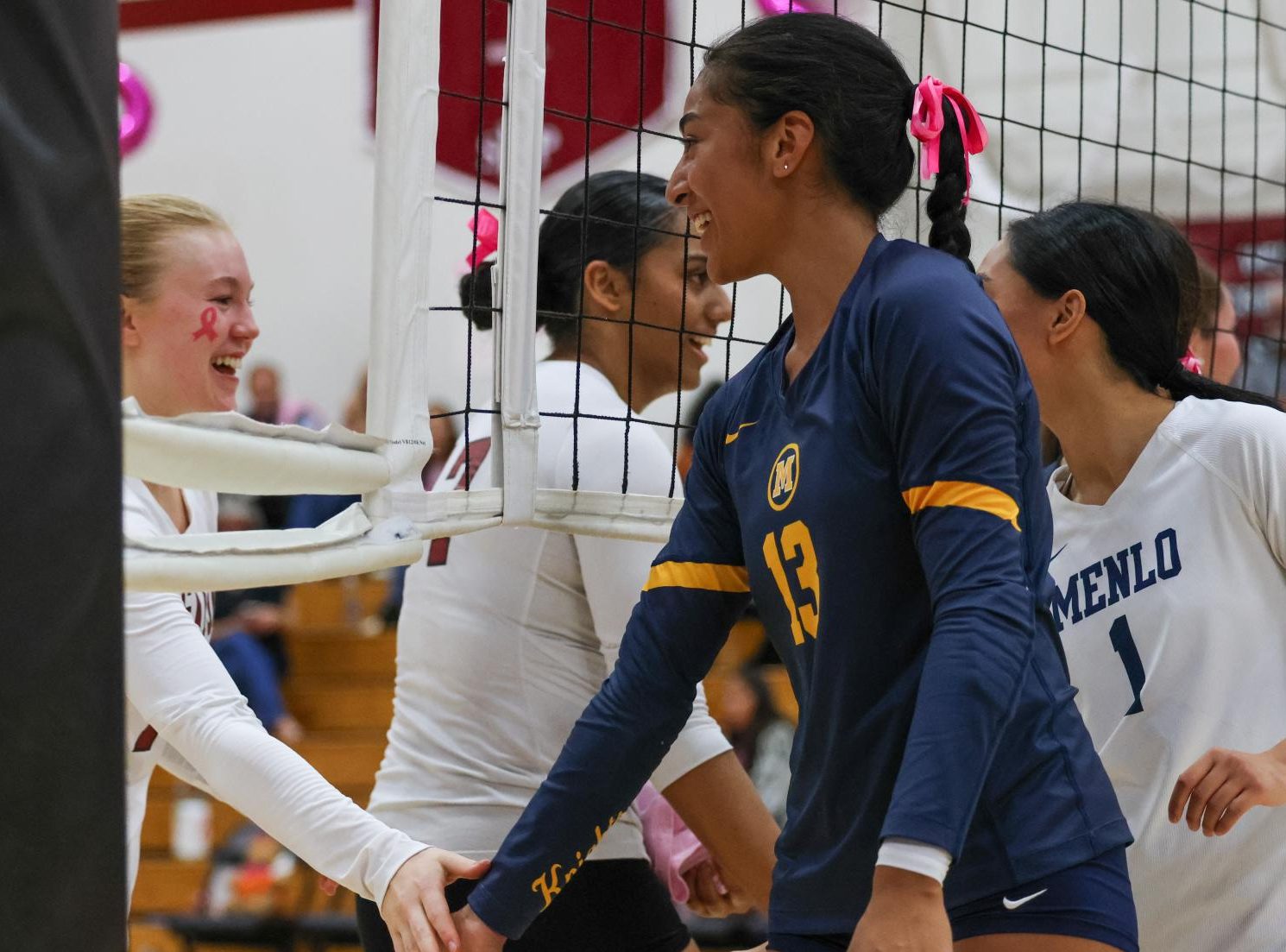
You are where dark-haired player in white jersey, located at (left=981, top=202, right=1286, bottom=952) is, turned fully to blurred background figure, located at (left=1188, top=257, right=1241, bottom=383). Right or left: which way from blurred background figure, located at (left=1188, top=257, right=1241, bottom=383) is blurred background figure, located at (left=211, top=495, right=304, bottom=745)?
left

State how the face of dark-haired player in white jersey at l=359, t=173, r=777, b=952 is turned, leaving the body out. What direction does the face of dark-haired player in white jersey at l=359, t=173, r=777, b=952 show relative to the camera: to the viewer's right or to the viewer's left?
to the viewer's right

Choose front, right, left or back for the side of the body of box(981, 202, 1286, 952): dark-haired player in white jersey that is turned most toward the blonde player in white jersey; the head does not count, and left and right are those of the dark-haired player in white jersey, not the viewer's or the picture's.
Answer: front

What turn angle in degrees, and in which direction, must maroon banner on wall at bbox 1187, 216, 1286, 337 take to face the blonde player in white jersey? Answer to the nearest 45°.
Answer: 0° — it already faces them

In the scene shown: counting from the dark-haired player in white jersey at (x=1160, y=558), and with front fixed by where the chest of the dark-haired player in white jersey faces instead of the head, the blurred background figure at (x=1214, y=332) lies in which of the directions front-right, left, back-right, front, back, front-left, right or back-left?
back-right

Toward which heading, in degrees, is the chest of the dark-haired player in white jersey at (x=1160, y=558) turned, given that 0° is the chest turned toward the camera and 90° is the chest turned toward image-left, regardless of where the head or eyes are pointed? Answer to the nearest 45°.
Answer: approximately 45°

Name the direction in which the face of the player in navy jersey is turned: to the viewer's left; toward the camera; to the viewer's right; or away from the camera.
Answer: to the viewer's left

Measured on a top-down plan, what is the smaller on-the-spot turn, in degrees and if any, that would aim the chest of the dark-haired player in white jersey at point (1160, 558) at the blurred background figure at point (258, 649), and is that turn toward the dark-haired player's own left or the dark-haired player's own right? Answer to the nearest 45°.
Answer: approximately 90° to the dark-haired player's own right

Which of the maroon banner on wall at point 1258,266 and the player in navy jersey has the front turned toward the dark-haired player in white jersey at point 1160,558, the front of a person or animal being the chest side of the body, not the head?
the maroon banner on wall

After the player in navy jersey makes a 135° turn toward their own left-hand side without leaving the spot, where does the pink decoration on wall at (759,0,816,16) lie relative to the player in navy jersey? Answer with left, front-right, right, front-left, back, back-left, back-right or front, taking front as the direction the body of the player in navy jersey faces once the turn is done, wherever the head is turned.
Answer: left

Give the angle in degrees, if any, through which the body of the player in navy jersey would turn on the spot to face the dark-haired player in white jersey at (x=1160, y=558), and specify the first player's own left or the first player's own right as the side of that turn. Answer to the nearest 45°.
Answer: approximately 180°

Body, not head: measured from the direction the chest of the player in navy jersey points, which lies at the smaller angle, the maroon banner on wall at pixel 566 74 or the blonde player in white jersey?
the blonde player in white jersey

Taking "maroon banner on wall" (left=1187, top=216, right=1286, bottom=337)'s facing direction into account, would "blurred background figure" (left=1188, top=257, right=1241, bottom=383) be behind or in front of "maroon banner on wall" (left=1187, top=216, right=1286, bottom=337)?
in front

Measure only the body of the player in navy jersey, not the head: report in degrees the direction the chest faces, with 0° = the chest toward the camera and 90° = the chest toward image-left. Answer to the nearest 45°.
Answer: approximately 45°

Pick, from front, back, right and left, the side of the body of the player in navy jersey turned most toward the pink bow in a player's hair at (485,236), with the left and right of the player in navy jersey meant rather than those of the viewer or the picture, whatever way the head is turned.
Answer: right

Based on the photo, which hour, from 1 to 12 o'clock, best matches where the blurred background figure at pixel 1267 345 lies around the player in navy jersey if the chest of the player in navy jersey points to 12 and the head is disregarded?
The blurred background figure is roughly at 5 o'clock from the player in navy jersey.
